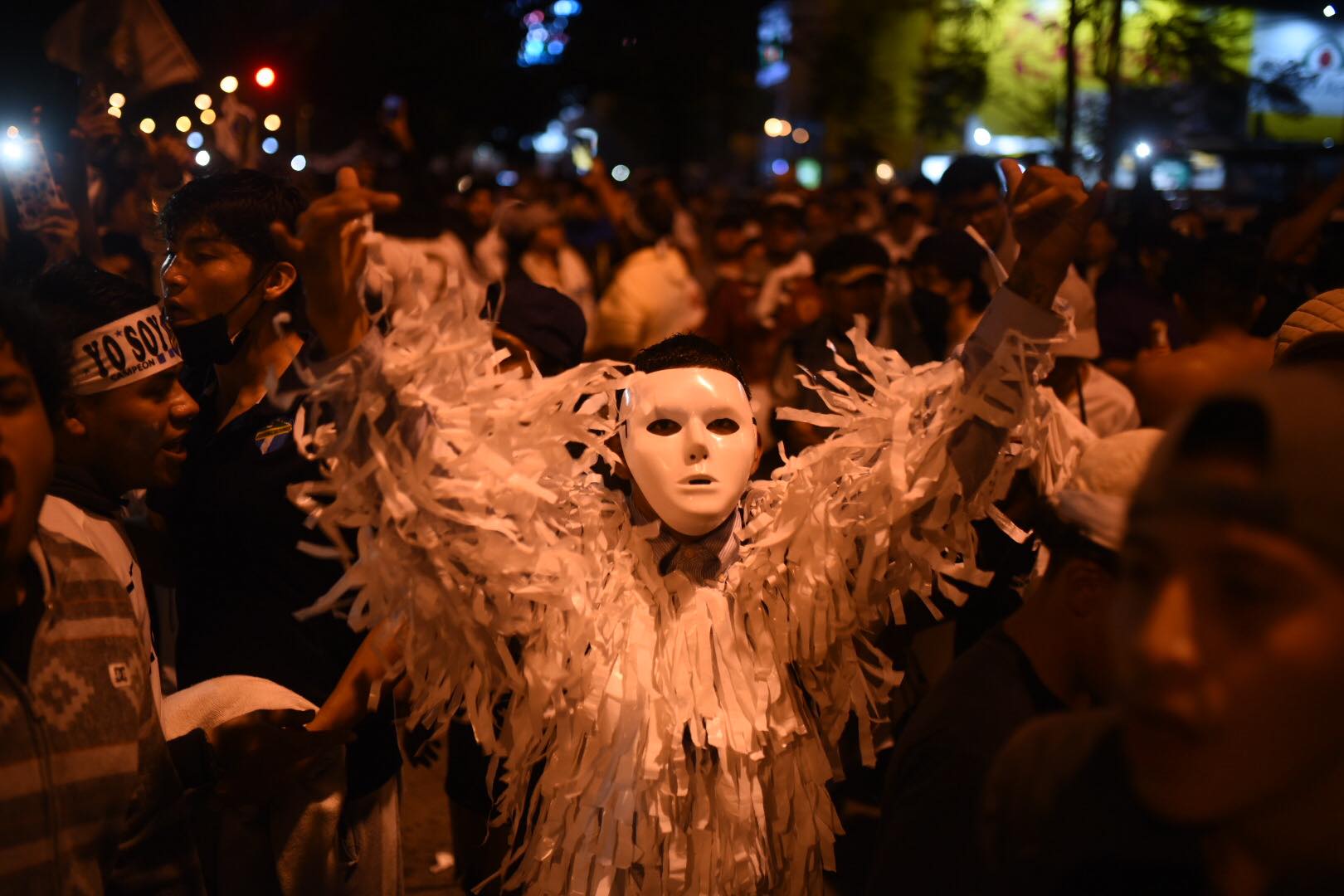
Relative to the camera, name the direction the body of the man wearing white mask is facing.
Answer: toward the camera

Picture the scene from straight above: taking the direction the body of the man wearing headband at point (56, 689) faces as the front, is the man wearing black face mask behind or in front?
behind

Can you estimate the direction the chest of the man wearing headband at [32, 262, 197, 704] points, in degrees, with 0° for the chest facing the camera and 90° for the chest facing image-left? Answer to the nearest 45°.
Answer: approximately 270°

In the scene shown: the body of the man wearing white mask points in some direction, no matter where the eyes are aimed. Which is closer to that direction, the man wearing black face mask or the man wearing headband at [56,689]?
the man wearing headband

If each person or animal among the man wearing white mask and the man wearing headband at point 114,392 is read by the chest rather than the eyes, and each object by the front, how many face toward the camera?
1

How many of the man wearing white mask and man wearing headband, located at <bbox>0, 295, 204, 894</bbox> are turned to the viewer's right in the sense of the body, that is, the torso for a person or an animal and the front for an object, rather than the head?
1

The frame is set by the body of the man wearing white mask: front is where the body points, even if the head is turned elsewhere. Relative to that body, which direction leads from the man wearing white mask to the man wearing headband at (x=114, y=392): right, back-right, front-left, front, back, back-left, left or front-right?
right
